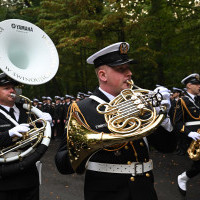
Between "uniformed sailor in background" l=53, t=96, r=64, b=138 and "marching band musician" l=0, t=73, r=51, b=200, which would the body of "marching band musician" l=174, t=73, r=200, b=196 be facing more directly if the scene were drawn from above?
the marching band musician

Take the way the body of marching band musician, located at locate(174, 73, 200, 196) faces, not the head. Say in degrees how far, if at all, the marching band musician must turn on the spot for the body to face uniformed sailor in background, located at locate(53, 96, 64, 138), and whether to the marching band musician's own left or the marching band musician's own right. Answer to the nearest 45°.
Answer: approximately 180°

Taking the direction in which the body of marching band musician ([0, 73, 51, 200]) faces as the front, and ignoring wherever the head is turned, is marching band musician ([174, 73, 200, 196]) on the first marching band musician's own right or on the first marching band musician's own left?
on the first marching band musician's own left

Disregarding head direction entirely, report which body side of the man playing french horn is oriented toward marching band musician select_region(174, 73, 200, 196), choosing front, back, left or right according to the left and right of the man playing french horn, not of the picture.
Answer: left

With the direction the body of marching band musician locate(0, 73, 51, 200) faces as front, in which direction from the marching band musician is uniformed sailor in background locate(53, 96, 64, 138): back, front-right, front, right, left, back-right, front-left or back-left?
back-left

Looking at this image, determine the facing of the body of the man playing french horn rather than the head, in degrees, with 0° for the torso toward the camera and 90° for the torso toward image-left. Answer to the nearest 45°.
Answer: approximately 315°

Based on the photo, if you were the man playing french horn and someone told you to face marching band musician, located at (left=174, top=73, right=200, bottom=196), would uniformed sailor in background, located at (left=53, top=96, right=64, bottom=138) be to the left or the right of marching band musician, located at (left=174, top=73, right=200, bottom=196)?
left

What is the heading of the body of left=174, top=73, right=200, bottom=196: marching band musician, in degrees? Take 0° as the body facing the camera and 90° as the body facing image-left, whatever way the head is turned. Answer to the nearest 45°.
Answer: approximately 315°

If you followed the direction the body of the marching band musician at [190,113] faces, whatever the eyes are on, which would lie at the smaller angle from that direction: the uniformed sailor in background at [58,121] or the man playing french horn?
the man playing french horn
